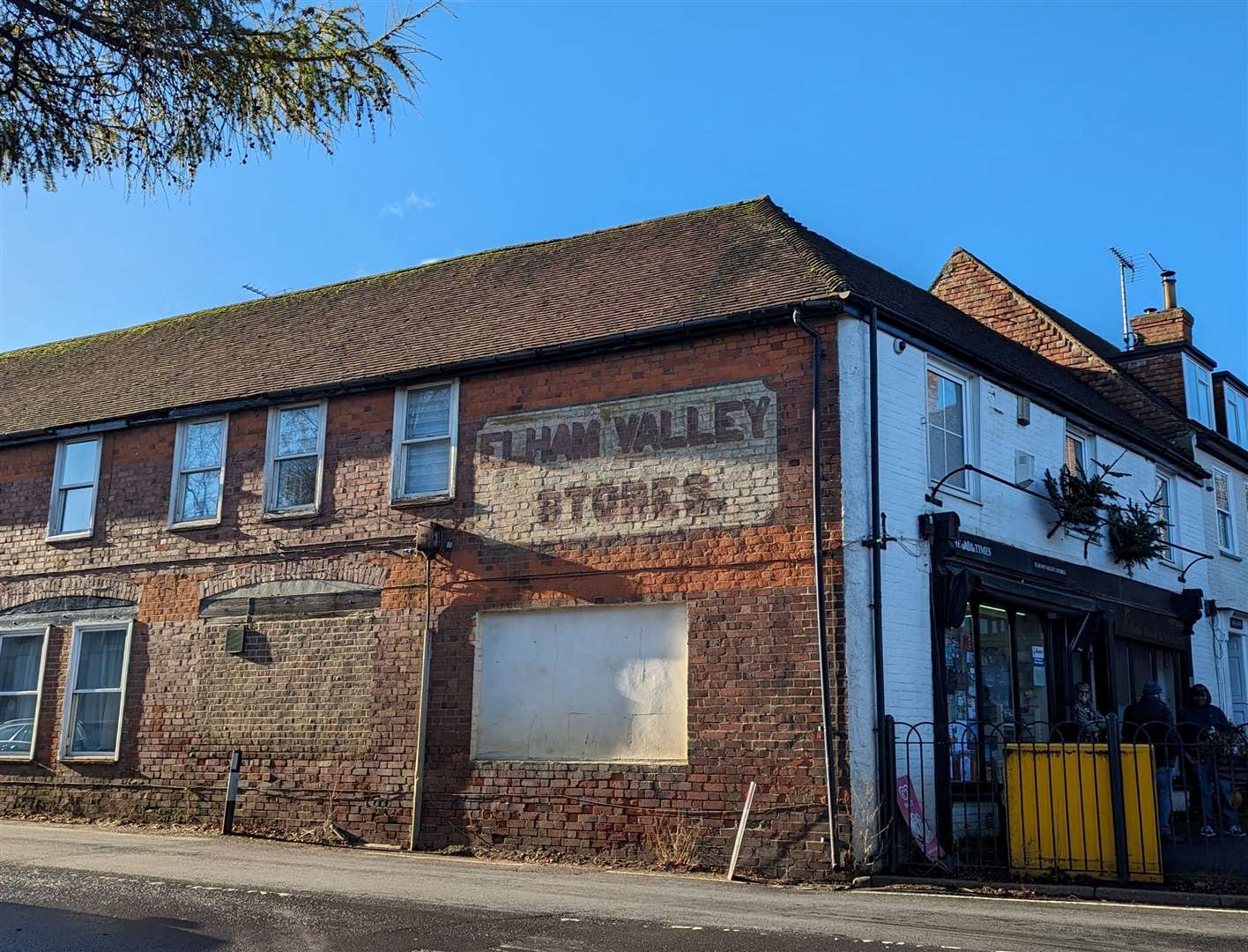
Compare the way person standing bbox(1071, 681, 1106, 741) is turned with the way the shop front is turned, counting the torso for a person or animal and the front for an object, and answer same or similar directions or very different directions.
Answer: same or similar directions

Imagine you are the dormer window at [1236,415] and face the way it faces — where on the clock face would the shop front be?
The shop front is roughly at 2 o'clock from the dormer window.

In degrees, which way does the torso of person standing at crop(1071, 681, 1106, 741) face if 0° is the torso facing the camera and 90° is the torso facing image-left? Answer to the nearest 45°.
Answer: approximately 315°

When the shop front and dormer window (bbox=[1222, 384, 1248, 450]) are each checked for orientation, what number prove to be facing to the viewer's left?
0

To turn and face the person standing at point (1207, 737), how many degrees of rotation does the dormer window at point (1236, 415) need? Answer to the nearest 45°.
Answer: approximately 45° to its right

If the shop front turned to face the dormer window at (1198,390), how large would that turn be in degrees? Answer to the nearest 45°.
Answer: approximately 135° to its left

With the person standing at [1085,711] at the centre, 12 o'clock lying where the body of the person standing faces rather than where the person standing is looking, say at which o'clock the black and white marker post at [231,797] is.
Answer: The black and white marker post is roughly at 4 o'clock from the person standing.

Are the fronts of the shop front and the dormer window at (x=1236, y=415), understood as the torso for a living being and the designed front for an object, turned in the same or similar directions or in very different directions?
same or similar directions

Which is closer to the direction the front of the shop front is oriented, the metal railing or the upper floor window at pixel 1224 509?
the metal railing

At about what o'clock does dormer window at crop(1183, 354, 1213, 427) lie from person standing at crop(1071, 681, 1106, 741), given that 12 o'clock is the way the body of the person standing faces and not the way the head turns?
The dormer window is roughly at 8 o'clock from the person standing.

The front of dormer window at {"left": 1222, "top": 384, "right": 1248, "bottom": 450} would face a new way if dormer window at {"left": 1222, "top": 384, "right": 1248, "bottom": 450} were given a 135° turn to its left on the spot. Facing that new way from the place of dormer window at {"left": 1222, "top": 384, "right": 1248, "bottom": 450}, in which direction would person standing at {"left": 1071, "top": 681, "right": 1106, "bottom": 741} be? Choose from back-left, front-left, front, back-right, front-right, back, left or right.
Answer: back

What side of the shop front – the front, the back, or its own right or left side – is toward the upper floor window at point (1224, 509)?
left

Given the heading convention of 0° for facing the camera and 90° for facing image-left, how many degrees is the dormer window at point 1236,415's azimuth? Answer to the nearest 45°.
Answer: approximately 315°

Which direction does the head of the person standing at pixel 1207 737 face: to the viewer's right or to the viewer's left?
to the viewer's left

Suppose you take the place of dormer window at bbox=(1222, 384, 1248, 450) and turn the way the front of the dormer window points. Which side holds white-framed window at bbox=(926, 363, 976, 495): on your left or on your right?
on your right

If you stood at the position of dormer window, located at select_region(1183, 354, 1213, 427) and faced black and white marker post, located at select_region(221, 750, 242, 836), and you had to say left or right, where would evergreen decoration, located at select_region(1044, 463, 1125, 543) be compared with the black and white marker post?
left

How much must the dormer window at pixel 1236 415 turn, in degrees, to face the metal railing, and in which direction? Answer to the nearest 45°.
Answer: approximately 45° to its right

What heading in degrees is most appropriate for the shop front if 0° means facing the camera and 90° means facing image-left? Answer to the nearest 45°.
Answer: approximately 315°
